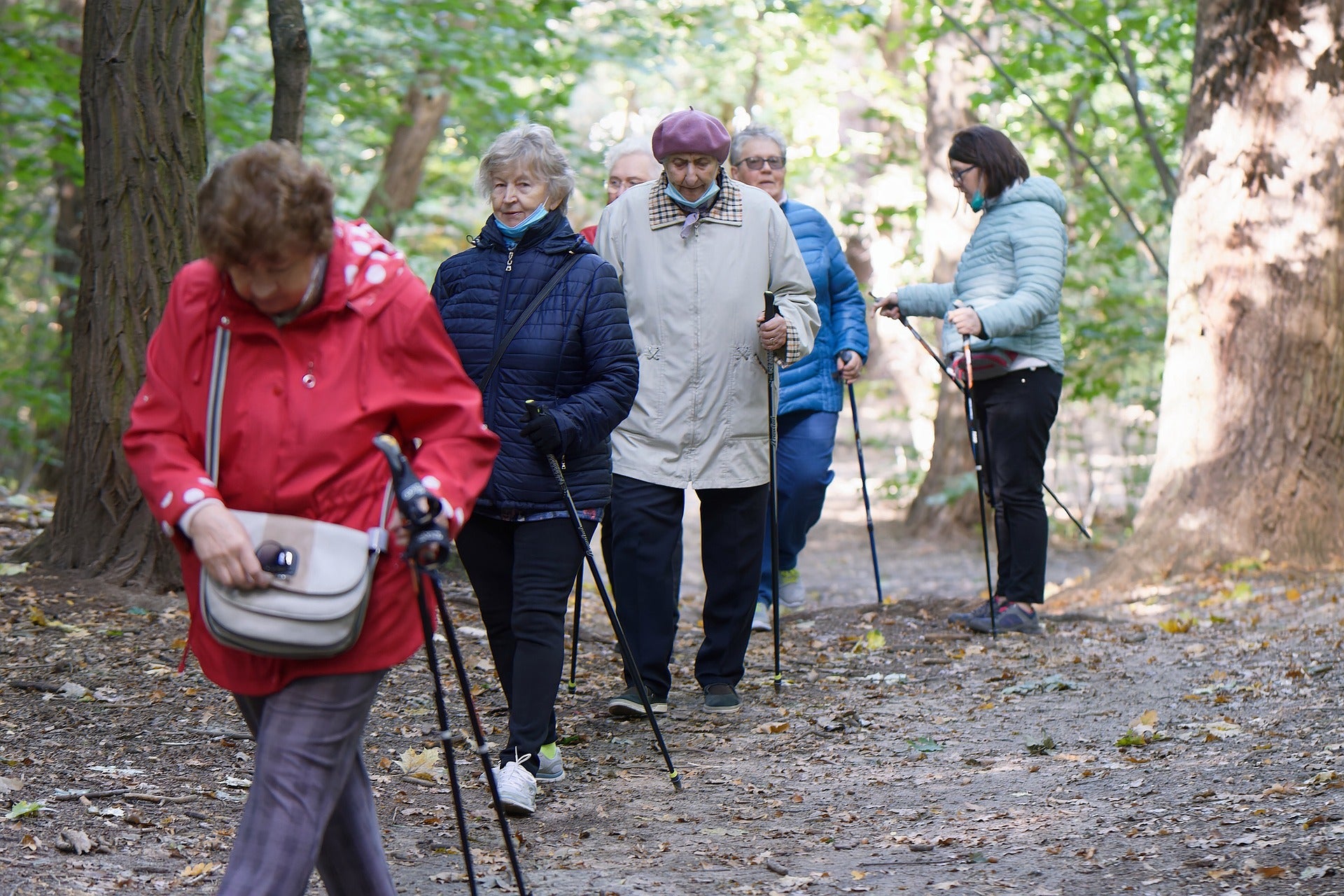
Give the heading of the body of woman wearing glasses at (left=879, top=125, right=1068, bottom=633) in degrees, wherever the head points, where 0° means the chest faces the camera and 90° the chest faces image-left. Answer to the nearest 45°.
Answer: approximately 90°

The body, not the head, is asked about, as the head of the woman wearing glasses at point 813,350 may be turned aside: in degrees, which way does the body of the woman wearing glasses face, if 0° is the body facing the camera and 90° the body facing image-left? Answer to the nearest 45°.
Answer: approximately 0°

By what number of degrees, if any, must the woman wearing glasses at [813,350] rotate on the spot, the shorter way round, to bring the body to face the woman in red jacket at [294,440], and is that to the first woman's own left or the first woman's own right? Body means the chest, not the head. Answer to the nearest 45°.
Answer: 0° — they already face them

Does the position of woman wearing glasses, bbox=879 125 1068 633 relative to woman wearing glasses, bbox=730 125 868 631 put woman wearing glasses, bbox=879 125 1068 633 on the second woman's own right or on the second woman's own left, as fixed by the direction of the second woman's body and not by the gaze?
on the second woman's own left

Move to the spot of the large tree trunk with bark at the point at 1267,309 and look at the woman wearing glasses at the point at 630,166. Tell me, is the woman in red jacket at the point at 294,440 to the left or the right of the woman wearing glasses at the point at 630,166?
left

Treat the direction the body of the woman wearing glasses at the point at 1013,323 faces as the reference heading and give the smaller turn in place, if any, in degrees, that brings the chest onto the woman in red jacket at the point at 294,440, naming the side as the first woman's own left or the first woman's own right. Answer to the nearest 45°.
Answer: approximately 90° to the first woman's own left

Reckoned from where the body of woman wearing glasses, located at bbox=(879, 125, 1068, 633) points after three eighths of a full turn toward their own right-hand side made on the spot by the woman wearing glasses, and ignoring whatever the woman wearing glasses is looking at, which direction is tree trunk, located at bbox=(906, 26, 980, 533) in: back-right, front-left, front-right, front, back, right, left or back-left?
front-left

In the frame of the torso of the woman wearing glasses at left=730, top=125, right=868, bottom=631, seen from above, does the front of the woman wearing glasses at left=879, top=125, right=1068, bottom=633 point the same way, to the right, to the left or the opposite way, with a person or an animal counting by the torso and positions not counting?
to the right

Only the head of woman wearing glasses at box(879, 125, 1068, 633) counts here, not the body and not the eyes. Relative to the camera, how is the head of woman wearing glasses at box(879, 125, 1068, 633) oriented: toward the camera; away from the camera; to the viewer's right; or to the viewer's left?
to the viewer's left

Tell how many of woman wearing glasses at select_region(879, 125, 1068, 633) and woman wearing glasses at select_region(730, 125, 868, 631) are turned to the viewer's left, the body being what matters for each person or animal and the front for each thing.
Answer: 1
